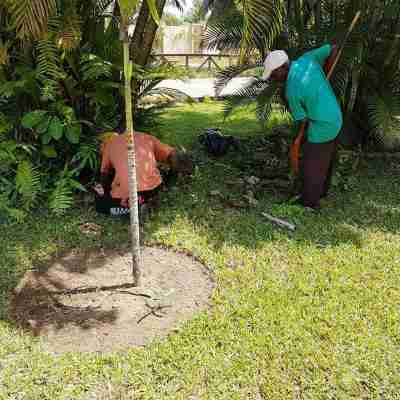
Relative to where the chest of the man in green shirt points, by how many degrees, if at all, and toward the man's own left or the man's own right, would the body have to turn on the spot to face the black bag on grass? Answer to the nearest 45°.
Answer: approximately 45° to the man's own right

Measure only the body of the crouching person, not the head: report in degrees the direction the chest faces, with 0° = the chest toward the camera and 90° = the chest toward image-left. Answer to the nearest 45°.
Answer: approximately 180°

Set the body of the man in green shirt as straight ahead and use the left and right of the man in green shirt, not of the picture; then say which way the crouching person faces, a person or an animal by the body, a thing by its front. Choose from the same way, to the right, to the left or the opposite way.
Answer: to the right

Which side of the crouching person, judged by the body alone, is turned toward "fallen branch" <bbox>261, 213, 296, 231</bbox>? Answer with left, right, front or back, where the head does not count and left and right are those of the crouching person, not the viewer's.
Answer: right

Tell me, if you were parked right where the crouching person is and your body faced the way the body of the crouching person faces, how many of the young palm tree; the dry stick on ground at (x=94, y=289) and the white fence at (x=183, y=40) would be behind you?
2

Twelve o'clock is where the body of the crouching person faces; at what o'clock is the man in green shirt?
The man in green shirt is roughly at 3 o'clock from the crouching person.

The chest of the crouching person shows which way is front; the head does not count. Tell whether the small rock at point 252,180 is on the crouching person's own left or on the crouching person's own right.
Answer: on the crouching person's own right

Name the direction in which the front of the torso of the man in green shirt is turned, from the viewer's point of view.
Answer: to the viewer's left

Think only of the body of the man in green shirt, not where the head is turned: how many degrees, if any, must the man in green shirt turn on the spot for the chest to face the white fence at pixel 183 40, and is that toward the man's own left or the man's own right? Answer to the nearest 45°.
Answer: approximately 90° to the man's own right

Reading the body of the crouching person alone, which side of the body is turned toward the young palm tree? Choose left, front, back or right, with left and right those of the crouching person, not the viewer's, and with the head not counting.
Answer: back

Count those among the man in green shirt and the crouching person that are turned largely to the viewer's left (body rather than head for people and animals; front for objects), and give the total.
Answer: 1

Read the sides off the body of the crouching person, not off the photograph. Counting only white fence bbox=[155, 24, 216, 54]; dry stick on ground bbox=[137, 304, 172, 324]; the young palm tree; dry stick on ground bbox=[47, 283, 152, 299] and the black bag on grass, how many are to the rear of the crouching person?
3

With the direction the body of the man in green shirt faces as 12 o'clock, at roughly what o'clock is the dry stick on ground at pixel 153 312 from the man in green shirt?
The dry stick on ground is roughly at 10 o'clock from the man in green shirt.

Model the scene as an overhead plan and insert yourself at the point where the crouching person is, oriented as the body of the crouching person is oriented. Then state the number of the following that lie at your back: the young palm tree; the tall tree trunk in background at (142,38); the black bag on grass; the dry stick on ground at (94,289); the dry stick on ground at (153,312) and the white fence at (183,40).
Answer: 3
